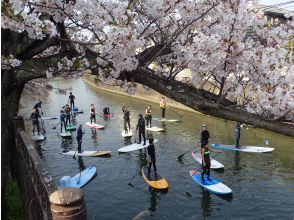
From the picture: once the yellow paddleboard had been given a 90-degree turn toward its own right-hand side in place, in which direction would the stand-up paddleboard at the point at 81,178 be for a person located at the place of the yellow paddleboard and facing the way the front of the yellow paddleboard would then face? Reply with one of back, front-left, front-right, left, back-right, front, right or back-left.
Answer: front-right

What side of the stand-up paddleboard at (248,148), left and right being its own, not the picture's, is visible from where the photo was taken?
right

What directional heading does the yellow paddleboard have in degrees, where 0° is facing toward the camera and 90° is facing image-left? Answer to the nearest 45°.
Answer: approximately 315°

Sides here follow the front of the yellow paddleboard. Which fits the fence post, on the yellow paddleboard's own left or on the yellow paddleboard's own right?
on the yellow paddleboard's own right

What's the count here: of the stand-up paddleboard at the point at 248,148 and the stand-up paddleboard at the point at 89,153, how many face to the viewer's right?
2

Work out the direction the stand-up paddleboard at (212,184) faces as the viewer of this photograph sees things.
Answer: facing the viewer and to the right of the viewer

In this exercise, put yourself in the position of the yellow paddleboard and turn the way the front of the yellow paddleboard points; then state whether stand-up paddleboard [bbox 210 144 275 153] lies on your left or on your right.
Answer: on your left

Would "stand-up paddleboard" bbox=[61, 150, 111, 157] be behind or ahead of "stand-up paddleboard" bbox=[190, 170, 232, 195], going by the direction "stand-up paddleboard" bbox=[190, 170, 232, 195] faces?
behind

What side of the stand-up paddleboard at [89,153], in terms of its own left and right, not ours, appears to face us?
right
